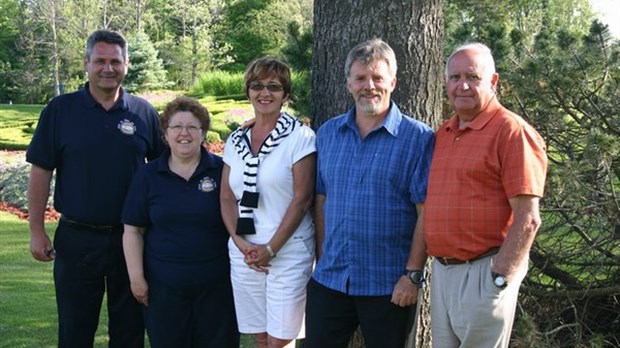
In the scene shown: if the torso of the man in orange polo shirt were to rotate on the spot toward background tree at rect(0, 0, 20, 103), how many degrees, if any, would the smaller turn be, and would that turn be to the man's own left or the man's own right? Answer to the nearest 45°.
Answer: approximately 90° to the man's own right

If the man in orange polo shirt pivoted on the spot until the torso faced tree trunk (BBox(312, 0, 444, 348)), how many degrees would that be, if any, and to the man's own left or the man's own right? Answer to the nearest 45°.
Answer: approximately 90° to the man's own right

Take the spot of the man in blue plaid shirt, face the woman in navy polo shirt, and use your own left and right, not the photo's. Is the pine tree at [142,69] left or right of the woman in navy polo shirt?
right

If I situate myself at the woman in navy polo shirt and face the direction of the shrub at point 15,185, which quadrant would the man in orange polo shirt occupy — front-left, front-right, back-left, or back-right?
back-right

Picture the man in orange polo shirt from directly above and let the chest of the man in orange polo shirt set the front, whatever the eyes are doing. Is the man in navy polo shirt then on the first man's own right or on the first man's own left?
on the first man's own right

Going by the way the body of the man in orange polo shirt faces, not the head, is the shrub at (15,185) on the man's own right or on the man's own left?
on the man's own right

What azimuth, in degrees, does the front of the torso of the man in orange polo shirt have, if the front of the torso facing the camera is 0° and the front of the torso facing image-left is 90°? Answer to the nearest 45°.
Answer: approximately 45°

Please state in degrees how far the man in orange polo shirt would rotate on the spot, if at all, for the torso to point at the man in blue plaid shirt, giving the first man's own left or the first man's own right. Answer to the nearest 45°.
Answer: approximately 45° to the first man's own right

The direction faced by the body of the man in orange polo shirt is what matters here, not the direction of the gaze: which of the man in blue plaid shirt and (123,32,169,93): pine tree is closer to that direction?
the man in blue plaid shirt

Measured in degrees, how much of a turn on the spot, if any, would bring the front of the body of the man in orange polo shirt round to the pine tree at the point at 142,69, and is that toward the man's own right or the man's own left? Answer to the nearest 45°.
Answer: approximately 90° to the man's own right
